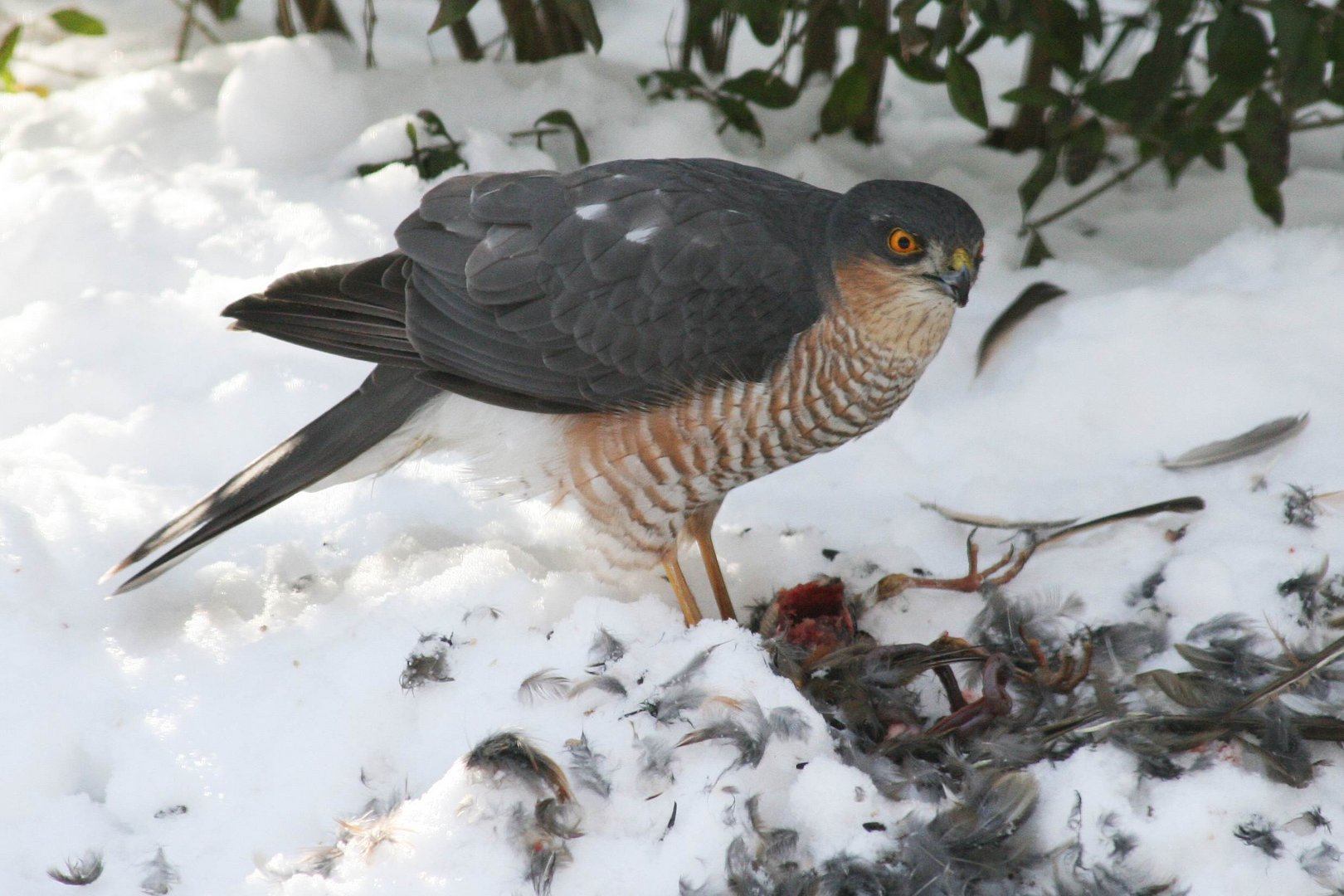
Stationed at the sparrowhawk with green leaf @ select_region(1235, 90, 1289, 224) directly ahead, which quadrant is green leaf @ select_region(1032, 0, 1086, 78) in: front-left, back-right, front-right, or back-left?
front-left

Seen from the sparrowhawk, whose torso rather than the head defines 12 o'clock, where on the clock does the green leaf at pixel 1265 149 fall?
The green leaf is roughly at 11 o'clock from the sparrowhawk.

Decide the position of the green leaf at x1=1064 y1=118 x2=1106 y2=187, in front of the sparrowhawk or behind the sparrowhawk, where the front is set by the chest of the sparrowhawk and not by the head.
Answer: in front

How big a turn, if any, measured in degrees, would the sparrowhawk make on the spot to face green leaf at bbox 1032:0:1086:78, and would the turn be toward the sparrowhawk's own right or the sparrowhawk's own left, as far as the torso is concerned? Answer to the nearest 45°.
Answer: approximately 45° to the sparrowhawk's own left

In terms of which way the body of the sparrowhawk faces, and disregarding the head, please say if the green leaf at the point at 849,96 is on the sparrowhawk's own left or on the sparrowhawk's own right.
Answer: on the sparrowhawk's own left

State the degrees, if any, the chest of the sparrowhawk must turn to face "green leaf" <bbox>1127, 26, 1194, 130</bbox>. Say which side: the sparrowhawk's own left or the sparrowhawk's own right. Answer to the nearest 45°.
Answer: approximately 45° to the sparrowhawk's own left

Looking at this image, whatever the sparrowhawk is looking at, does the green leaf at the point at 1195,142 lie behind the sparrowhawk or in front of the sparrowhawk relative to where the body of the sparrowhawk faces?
in front

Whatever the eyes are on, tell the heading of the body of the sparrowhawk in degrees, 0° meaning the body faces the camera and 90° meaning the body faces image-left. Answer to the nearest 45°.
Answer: approximately 270°

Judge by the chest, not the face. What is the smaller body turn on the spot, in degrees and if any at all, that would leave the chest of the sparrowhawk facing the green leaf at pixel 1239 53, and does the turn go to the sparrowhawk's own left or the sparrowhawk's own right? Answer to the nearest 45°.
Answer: approximately 45° to the sparrowhawk's own left

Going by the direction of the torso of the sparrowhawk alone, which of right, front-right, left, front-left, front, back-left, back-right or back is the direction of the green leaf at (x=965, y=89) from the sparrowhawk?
front-left
